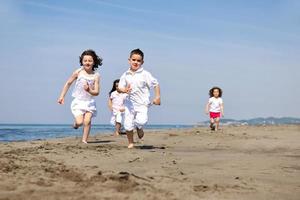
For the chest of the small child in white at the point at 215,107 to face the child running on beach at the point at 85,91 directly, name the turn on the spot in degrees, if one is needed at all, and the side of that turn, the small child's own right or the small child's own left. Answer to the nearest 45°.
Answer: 0° — they already face them

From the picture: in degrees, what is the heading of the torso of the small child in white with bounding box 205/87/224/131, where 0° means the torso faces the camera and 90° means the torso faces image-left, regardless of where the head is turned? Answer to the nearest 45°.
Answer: approximately 0°

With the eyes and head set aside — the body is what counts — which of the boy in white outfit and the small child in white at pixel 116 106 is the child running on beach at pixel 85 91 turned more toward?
the boy in white outfit

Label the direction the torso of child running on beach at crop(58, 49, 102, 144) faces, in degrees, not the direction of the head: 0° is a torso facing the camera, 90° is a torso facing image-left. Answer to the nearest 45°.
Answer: approximately 0°

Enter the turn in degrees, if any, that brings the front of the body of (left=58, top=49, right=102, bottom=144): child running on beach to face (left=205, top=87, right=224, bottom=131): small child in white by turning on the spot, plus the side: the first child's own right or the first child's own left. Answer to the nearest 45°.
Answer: approximately 135° to the first child's own left

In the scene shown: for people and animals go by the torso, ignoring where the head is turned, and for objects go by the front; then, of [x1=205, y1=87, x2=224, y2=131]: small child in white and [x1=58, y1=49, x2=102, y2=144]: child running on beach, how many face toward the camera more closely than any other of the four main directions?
2
